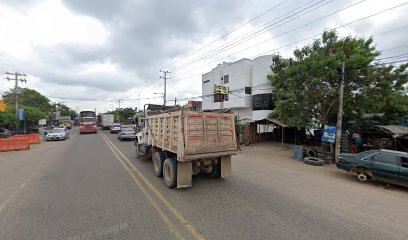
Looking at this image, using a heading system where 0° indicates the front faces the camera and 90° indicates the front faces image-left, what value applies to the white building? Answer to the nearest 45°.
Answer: approximately 45°

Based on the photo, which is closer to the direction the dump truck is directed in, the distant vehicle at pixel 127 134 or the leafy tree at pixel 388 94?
the distant vehicle

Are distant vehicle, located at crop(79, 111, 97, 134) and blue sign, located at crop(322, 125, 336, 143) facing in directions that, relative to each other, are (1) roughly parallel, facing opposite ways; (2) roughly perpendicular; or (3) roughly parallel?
roughly perpendicular

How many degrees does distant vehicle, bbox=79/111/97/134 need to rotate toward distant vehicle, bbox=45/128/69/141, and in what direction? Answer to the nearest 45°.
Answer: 0° — it already faces it

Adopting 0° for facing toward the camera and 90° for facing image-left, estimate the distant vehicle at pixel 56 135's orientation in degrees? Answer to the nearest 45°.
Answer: approximately 45°

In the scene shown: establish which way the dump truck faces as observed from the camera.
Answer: facing away from the viewer and to the left of the viewer

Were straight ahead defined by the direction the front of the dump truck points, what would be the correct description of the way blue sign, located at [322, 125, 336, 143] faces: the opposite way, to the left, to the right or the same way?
to the left
